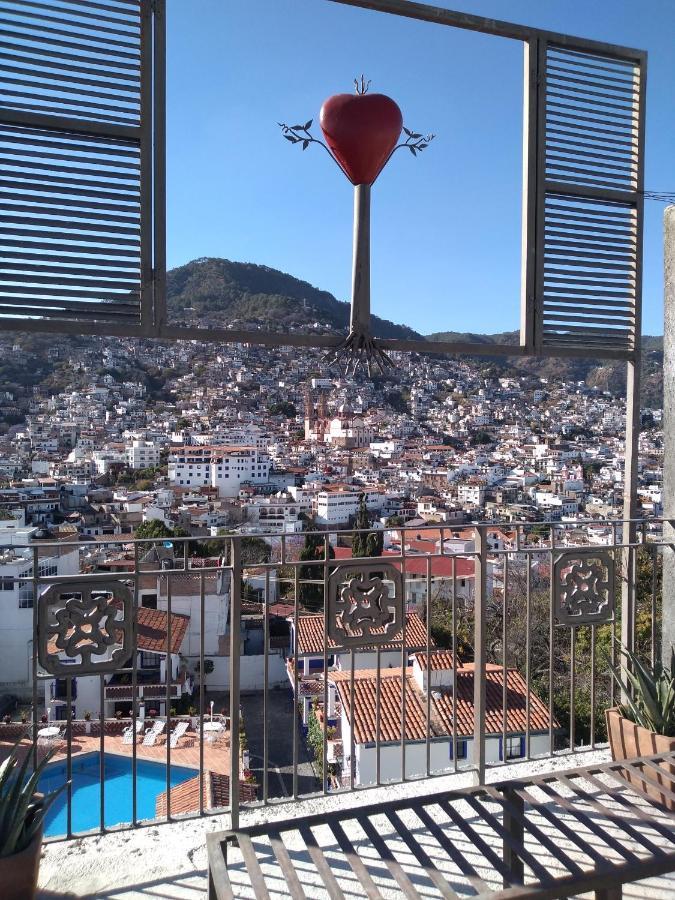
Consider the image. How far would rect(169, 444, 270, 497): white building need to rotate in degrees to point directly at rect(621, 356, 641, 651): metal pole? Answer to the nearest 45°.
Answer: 0° — it already faces it

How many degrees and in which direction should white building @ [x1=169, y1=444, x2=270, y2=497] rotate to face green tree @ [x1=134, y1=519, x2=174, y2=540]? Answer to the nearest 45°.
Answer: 0° — it already faces it

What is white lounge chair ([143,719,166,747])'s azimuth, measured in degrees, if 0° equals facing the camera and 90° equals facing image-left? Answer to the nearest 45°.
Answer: approximately 45°

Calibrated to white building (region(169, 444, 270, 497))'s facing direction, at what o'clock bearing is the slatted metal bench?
The slatted metal bench is roughly at 12 o'clock from the white building.

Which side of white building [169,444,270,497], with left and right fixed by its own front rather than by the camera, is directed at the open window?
front

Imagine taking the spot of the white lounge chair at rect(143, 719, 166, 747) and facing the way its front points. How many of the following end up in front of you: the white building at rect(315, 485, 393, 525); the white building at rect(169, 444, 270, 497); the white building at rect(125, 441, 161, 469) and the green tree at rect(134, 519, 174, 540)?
0

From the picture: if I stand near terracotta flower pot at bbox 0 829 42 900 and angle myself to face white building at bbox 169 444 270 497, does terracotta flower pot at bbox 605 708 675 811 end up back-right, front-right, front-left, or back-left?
front-right

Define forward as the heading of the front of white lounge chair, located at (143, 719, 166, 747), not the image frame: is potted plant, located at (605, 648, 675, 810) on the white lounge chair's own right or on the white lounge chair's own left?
on the white lounge chair's own left

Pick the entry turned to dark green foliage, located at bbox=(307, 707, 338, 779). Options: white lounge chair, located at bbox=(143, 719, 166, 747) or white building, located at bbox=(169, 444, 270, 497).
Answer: the white building

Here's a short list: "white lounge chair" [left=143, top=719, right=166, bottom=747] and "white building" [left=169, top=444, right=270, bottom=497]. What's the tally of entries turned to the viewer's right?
0

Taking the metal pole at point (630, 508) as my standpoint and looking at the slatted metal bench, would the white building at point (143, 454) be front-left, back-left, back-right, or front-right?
back-right

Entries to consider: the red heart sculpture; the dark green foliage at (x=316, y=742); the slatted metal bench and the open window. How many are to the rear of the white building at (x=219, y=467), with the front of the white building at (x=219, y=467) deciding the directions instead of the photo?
0

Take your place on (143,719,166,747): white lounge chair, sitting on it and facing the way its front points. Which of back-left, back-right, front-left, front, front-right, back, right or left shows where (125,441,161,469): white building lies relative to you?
back-right

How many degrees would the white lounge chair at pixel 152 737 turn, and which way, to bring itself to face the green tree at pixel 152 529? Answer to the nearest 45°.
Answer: approximately 135° to its right

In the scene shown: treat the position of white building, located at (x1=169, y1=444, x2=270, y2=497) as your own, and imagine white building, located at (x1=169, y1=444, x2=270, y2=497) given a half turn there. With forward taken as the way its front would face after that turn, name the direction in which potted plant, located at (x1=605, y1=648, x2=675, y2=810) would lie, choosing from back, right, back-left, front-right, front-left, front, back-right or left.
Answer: back

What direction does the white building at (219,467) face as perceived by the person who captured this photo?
facing the viewer
